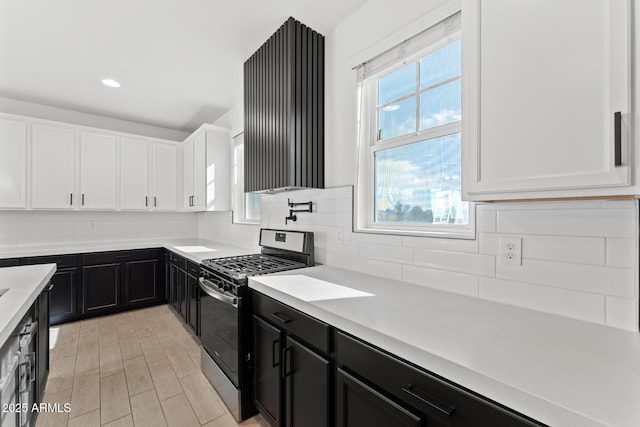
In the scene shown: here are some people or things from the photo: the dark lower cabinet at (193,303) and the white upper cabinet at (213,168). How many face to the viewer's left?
2

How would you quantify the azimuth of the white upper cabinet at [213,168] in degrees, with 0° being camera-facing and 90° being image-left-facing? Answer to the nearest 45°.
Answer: approximately 90°

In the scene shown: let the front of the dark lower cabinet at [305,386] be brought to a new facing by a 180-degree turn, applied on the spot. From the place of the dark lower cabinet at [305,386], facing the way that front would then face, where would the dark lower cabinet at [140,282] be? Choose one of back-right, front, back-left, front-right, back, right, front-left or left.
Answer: left

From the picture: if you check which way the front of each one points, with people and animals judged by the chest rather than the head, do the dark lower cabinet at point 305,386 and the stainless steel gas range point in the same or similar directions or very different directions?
same or similar directions

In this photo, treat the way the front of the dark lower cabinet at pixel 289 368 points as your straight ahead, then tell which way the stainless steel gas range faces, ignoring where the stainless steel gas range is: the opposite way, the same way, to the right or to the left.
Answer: the same way

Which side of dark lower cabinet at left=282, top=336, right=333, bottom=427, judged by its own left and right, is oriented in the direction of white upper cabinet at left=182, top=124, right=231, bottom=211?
right

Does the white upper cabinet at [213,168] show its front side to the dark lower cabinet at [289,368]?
no

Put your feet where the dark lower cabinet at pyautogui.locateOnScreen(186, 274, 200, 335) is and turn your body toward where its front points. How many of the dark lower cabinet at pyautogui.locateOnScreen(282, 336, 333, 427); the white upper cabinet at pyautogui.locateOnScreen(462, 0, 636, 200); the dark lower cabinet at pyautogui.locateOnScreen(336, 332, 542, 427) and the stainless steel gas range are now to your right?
0

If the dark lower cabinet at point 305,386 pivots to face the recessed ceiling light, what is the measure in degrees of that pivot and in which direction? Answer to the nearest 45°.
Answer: approximately 90° to its right

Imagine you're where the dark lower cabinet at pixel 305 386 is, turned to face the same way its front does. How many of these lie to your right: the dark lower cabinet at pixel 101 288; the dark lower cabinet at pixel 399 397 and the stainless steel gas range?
2

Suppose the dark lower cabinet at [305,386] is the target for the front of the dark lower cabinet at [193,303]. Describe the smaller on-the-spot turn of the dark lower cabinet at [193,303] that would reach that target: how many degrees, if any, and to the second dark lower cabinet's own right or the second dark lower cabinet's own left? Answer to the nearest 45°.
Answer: approximately 90° to the second dark lower cabinet's own left

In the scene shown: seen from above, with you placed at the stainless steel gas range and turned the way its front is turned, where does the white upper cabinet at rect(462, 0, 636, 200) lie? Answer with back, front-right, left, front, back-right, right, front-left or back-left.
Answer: left

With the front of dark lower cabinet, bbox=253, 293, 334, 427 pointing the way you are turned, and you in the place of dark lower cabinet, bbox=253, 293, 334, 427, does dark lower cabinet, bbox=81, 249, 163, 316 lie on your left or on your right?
on your right

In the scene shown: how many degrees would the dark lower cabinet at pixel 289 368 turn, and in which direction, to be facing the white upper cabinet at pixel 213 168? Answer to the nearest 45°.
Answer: approximately 90° to its right

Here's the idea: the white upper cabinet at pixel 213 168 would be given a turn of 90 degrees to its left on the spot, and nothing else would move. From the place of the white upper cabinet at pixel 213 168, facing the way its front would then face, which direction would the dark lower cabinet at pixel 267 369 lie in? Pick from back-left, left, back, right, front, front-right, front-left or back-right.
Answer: front

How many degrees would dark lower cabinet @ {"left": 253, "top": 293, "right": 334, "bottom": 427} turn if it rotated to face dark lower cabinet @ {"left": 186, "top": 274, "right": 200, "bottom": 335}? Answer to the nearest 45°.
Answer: approximately 90° to its right

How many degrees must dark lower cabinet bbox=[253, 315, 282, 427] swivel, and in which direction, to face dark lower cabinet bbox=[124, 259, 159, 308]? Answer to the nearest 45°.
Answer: approximately 90° to its right

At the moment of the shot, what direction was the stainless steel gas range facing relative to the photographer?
facing the viewer and to the left of the viewer

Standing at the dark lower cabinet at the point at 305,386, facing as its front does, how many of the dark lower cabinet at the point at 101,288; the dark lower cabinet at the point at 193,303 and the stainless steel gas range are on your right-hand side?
3

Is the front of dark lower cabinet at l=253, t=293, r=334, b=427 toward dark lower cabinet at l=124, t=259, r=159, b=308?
no

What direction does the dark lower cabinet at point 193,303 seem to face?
to the viewer's left
